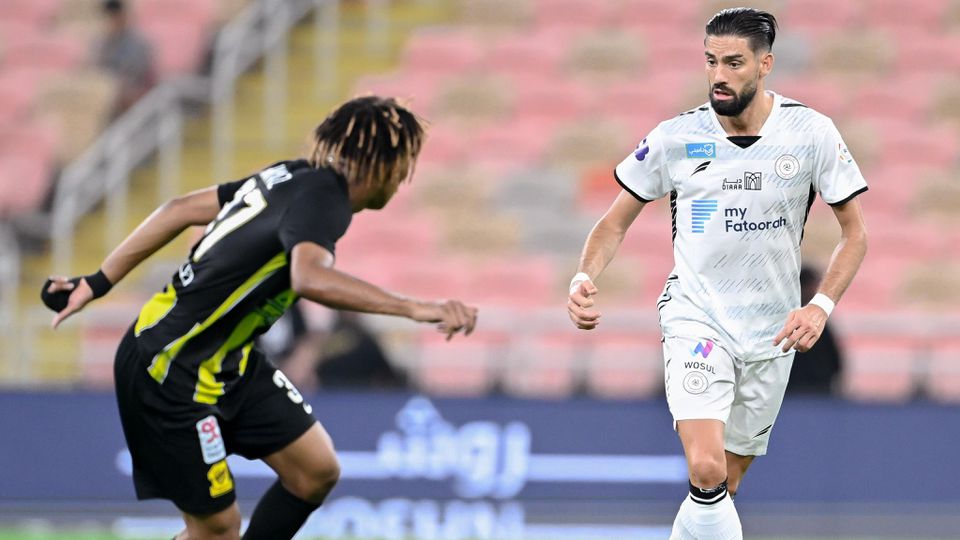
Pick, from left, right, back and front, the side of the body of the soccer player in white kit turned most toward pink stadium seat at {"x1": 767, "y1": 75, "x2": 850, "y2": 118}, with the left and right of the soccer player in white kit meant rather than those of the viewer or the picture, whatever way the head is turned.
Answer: back

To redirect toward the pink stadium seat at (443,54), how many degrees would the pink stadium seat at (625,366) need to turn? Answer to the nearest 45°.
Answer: approximately 135° to its right

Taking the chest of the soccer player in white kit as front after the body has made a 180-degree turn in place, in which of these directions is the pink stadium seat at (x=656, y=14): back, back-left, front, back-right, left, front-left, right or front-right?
front

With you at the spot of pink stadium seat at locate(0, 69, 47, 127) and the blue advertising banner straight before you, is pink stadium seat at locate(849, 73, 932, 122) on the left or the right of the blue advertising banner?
left

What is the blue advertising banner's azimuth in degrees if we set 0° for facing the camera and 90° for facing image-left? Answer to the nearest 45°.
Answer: approximately 0°

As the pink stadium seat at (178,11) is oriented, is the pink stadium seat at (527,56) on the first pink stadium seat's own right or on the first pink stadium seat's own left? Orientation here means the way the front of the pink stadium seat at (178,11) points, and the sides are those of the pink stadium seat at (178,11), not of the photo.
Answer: on the first pink stadium seat's own left

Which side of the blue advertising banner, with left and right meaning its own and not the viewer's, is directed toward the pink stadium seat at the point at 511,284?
back

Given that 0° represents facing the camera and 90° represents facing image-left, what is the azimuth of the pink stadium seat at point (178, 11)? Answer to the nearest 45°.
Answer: approximately 0°

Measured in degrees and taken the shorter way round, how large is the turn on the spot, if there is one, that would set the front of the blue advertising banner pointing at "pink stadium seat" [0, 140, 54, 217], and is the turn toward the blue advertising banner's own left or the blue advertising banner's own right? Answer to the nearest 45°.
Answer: approximately 135° to the blue advertising banner's own right

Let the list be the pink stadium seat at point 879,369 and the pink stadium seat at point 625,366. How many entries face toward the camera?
2
